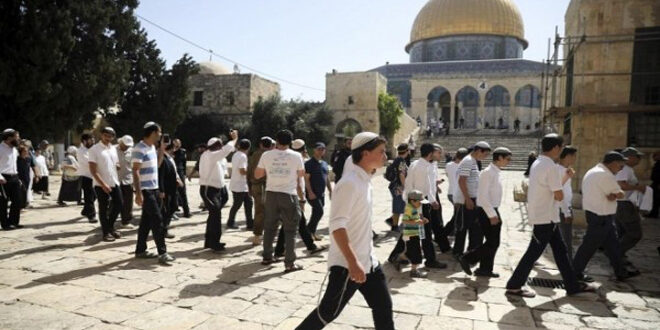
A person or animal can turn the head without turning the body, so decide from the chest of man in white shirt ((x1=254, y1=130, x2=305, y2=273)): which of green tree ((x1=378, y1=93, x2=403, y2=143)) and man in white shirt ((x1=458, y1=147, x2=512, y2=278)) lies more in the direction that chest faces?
the green tree

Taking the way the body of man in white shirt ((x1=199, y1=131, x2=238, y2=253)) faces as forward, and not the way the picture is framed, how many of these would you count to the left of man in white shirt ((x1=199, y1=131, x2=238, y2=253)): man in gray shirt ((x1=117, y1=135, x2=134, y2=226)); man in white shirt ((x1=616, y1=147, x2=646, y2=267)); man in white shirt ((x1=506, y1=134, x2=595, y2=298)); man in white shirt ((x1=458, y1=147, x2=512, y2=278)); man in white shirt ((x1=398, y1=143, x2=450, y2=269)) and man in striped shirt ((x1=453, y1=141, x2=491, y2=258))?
1

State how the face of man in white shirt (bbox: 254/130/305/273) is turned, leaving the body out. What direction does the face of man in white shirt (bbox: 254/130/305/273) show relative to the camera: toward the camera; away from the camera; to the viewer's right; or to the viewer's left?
away from the camera

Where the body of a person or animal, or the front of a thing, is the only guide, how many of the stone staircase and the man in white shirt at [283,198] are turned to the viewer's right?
0

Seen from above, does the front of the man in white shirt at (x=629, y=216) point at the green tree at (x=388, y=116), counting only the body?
no

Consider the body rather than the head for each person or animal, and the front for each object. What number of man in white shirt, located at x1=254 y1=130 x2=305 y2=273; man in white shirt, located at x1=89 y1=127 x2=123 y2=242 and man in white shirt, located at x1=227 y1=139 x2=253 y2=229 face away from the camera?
1

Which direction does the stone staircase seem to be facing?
toward the camera

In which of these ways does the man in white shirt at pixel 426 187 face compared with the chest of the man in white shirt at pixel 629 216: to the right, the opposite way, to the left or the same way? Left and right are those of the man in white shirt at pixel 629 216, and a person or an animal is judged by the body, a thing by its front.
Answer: the same way

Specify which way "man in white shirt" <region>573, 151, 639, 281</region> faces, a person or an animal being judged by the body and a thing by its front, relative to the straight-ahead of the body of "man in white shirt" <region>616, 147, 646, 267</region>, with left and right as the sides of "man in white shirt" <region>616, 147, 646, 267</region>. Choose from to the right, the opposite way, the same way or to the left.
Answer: the same way

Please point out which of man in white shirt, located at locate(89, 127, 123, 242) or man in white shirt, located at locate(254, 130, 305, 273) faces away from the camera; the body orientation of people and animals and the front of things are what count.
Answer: man in white shirt, located at locate(254, 130, 305, 273)

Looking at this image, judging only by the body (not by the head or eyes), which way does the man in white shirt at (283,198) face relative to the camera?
away from the camera

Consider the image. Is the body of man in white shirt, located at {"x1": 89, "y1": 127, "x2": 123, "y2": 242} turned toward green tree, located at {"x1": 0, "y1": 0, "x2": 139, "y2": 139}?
no
